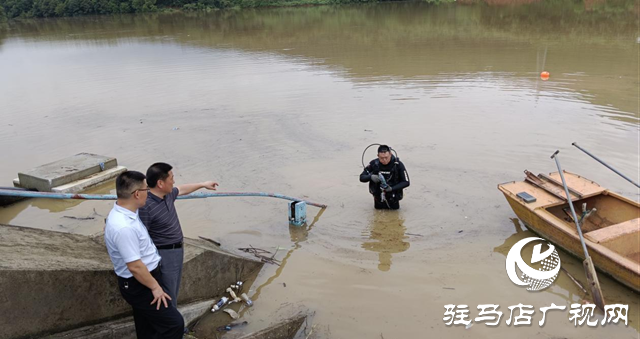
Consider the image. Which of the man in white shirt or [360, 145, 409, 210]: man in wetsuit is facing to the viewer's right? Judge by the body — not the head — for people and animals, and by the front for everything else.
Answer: the man in white shirt

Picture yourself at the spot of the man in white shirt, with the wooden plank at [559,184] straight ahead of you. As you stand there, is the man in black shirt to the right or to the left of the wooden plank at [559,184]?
left

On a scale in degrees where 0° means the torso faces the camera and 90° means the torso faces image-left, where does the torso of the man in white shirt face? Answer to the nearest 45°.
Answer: approximately 270°

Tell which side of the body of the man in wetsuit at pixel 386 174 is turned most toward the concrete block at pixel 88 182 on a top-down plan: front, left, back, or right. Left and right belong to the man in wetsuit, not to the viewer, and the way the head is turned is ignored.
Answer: right

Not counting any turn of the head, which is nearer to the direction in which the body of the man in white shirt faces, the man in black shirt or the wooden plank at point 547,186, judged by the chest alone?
the wooden plank

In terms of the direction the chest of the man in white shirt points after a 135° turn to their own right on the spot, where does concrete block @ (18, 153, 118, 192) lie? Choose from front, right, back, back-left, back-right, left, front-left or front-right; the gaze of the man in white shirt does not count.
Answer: back-right

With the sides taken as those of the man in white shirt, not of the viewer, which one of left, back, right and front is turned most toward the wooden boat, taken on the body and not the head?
front

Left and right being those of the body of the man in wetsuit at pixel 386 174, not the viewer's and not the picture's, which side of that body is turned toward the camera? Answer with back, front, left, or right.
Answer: front

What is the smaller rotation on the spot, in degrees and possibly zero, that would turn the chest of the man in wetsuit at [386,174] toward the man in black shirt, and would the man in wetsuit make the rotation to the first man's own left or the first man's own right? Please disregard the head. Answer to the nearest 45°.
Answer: approximately 45° to the first man's own right

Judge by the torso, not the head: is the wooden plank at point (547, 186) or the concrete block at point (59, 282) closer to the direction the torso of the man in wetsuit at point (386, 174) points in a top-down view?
the concrete block

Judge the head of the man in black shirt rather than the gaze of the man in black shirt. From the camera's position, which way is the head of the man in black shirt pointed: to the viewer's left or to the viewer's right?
to the viewer's right

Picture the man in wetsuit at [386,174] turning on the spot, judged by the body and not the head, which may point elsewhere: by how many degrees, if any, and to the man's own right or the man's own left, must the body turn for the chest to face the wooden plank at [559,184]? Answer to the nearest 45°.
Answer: approximately 90° to the man's own left
